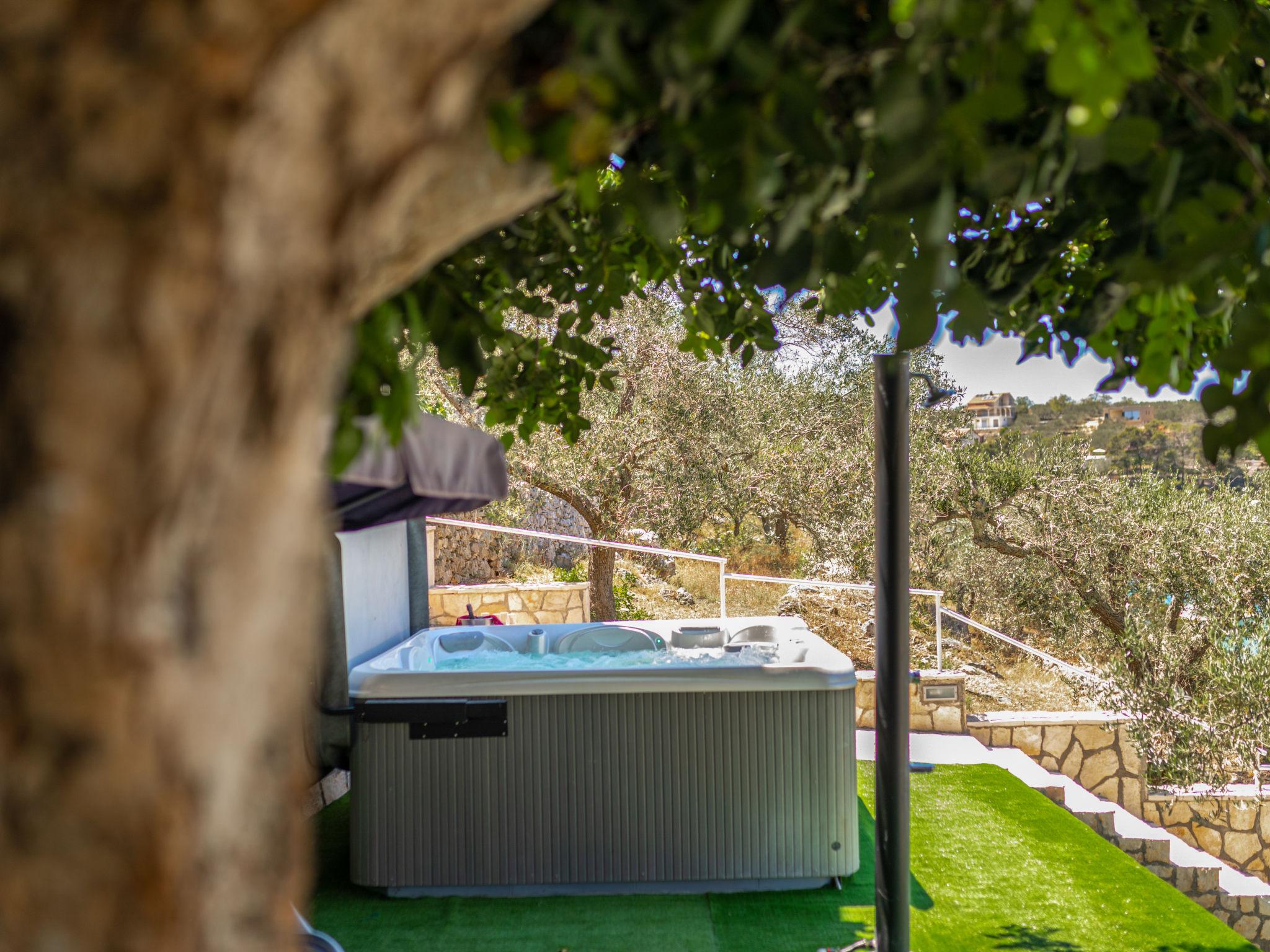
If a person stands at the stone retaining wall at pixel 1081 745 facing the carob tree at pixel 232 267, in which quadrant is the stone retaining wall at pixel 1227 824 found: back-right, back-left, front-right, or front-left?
back-left

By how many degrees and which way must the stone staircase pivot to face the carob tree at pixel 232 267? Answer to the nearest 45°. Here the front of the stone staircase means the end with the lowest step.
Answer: approximately 90° to its right

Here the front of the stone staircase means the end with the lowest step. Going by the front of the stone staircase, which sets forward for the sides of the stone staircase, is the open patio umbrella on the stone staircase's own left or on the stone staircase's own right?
on the stone staircase's own right

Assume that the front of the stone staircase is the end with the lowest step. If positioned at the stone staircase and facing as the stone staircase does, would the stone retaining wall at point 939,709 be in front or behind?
behind

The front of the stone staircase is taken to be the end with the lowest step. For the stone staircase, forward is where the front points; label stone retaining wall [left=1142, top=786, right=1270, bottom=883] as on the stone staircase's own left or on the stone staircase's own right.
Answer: on the stone staircase's own left

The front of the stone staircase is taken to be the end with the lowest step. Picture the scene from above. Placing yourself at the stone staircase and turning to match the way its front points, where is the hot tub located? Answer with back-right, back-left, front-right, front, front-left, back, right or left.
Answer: back-right

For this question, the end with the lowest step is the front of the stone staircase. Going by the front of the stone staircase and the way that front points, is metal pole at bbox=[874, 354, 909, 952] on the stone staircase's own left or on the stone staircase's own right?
on the stone staircase's own right
